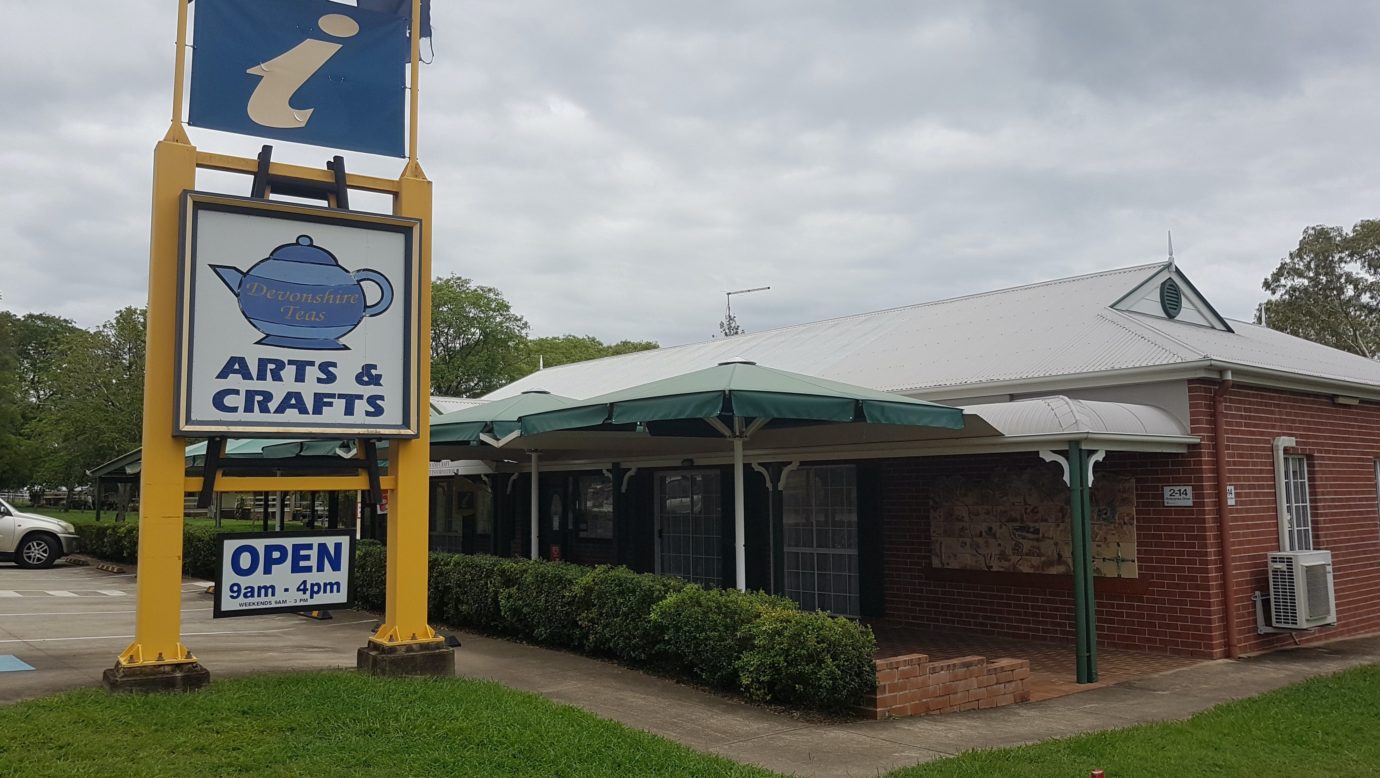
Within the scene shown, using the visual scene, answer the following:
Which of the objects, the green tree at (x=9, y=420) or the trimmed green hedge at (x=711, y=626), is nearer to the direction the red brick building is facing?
the trimmed green hedge

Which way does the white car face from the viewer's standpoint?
to the viewer's right

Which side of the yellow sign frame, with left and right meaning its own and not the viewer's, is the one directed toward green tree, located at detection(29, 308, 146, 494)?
back

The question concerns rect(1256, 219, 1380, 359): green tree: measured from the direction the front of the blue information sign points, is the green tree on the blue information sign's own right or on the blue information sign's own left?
on the blue information sign's own left

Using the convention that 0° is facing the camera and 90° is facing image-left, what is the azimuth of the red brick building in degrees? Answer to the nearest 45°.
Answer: approximately 45°

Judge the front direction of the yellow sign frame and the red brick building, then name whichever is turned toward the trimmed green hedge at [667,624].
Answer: the red brick building

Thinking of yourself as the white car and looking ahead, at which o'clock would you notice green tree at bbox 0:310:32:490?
The green tree is roughly at 9 o'clock from the white car.

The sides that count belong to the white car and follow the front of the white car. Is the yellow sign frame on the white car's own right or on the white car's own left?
on the white car's own right
